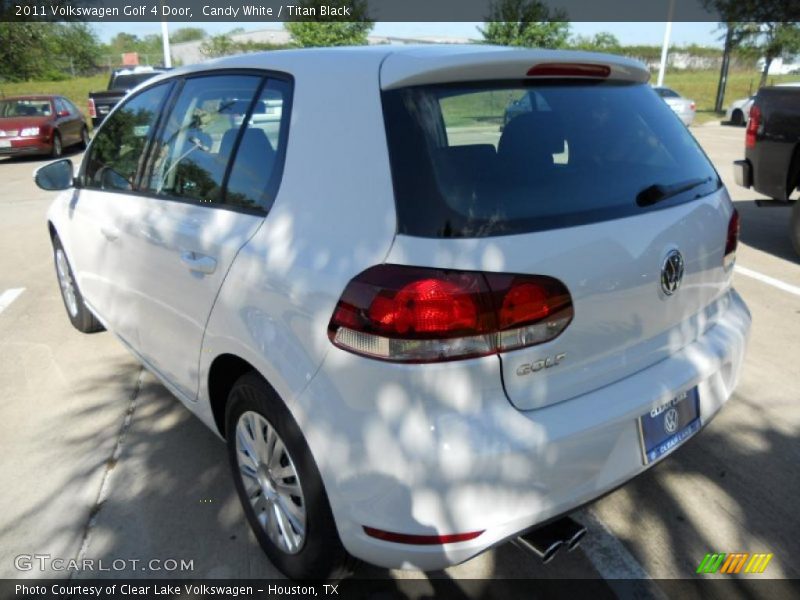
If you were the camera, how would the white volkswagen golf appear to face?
facing away from the viewer and to the left of the viewer

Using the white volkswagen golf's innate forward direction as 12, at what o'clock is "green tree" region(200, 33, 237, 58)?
The green tree is roughly at 1 o'clock from the white volkswagen golf.

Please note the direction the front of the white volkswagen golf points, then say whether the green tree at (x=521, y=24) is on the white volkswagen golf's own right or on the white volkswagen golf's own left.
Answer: on the white volkswagen golf's own right

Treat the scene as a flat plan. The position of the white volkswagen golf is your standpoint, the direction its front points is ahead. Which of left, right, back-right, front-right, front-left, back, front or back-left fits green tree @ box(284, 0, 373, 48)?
front-right

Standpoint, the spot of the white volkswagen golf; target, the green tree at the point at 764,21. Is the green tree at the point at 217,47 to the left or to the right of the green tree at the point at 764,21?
left

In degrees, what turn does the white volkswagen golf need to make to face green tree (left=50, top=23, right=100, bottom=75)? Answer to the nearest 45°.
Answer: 0° — it already faces it

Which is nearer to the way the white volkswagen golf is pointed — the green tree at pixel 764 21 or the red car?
the red car

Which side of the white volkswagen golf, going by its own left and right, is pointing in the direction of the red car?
front

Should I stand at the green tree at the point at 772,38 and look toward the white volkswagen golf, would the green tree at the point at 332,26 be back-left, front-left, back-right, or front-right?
front-right

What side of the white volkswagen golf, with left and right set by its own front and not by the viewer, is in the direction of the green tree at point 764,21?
right

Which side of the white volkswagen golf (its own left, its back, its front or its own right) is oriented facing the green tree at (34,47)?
front
